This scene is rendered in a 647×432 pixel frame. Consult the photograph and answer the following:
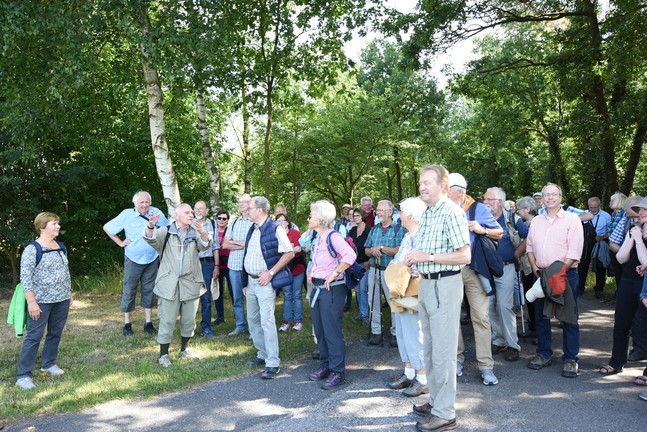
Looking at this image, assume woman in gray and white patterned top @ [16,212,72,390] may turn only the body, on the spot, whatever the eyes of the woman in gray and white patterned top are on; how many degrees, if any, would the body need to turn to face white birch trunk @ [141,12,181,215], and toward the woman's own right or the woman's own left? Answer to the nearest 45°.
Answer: approximately 90° to the woman's own left

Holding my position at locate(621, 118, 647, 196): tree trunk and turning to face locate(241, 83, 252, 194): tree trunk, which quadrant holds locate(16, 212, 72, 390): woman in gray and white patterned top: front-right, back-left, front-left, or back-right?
front-left

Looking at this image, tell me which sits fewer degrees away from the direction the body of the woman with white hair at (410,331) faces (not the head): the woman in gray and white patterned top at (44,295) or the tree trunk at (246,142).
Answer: the woman in gray and white patterned top

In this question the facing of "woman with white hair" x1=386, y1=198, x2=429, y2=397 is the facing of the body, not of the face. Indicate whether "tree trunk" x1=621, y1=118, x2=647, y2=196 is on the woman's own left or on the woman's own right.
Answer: on the woman's own right

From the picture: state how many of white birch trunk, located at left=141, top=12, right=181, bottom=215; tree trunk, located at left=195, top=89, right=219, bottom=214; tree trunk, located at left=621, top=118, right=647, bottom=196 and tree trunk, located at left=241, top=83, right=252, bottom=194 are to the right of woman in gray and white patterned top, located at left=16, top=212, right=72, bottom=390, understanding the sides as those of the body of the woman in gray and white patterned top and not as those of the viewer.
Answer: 0

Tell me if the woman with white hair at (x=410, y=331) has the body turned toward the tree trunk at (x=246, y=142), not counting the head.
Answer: no

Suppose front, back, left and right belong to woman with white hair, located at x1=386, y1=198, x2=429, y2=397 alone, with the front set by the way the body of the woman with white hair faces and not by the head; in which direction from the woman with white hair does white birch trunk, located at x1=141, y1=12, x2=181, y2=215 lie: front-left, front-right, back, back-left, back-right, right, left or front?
front-right

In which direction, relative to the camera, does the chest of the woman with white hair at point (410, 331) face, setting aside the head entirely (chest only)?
to the viewer's left

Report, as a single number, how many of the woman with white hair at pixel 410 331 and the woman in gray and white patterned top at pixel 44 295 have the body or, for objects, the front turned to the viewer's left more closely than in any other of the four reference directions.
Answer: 1

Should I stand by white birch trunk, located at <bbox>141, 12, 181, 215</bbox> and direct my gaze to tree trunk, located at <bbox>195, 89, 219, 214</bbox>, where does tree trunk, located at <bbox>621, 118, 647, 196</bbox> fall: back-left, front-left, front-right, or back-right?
front-right

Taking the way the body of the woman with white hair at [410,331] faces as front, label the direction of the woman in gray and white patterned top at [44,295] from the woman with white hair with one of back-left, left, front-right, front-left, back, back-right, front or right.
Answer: front

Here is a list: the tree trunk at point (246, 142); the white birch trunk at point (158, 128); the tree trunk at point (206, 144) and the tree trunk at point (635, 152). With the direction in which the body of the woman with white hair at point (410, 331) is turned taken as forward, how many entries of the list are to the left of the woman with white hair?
0

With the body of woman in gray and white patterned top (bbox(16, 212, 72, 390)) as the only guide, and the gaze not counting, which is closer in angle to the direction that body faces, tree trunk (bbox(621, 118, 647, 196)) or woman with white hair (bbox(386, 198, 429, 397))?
the woman with white hair

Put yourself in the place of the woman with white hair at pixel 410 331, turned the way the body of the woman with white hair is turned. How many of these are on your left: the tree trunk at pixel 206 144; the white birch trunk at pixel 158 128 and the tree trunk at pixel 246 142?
0

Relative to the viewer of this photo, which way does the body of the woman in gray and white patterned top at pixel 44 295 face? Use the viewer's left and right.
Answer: facing the viewer and to the right of the viewer

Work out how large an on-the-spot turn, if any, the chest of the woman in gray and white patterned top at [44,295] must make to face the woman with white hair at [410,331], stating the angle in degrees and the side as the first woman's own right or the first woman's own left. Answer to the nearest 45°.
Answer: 0° — they already face them
